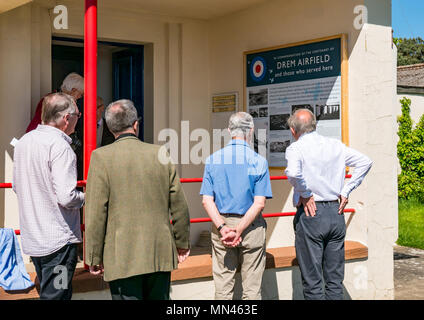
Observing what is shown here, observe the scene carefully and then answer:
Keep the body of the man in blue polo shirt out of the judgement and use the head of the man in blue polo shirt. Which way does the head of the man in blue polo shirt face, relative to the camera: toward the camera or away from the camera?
away from the camera

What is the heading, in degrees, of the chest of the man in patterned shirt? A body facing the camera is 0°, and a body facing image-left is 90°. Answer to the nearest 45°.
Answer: approximately 225°

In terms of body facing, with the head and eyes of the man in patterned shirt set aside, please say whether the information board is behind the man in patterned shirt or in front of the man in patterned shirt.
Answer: in front

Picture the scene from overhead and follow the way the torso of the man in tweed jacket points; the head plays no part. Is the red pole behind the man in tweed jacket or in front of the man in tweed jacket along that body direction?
in front

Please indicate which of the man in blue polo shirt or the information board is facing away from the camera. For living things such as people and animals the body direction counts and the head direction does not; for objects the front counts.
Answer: the man in blue polo shirt

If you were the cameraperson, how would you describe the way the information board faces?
facing the viewer and to the left of the viewer

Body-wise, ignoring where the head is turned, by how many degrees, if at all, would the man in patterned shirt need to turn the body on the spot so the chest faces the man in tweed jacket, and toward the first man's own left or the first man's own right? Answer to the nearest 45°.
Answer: approximately 90° to the first man's own right

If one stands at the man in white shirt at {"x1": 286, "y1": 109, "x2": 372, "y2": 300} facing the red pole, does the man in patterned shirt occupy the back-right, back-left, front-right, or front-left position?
front-left

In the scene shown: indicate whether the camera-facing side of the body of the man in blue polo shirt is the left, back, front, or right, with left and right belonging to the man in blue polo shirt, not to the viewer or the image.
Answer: back

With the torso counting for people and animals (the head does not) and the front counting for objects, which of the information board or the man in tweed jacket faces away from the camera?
the man in tweed jacket

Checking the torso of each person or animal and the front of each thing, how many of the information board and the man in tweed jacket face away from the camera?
1

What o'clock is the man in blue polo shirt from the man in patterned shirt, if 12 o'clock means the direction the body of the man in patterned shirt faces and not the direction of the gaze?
The man in blue polo shirt is roughly at 1 o'clock from the man in patterned shirt.

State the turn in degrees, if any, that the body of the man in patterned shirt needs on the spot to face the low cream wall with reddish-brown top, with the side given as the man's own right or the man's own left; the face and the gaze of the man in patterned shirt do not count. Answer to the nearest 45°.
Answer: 0° — they already face it

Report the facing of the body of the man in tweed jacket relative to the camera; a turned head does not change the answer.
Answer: away from the camera
